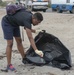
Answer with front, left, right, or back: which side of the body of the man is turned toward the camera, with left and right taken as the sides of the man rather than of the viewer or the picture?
right
